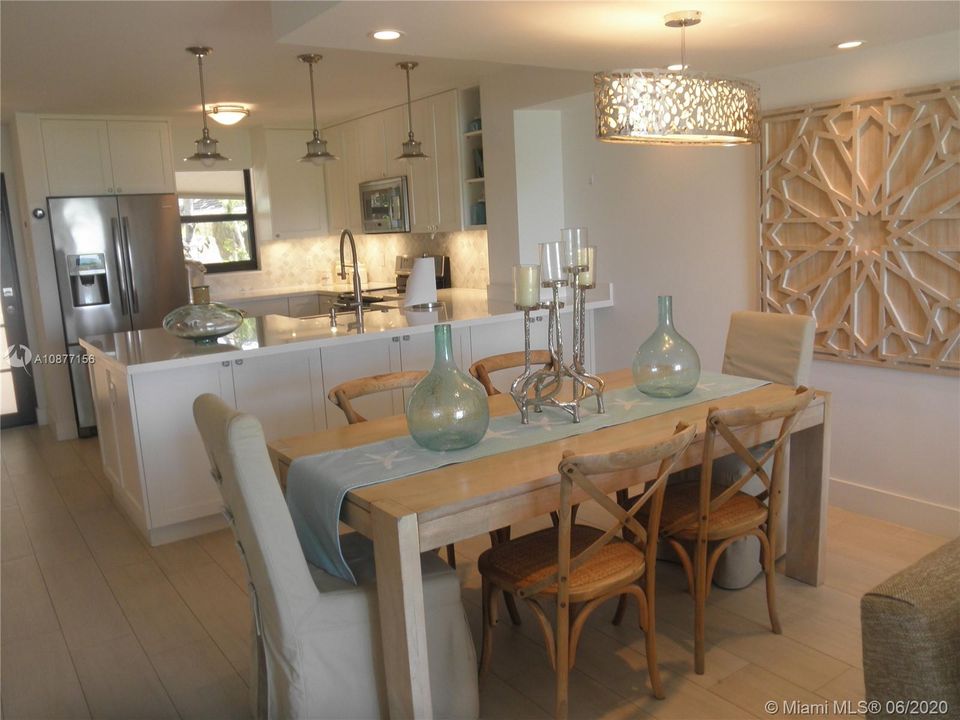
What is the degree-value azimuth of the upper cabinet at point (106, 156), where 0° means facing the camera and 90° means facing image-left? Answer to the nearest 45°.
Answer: approximately 0°

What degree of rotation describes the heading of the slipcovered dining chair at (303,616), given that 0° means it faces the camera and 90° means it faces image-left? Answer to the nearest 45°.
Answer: approximately 225°

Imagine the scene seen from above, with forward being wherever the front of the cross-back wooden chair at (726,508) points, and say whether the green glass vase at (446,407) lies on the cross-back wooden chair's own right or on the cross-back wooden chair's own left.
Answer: on the cross-back wooden chair's own left

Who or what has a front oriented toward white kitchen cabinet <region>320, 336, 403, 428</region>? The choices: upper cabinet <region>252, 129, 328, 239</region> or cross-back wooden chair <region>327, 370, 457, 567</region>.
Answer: the upper cabinet

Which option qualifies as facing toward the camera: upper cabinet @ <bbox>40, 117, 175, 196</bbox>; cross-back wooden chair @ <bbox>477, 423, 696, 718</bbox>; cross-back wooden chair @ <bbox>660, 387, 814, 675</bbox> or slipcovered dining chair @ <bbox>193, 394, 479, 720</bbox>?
the upper cabinet

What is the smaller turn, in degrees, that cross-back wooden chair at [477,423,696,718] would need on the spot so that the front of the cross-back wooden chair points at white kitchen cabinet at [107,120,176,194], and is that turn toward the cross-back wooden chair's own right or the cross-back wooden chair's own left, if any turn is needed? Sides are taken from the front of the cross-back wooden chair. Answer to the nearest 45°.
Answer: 0° — it already faces it

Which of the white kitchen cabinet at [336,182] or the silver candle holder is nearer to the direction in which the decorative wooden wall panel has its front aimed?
the silver candle holder

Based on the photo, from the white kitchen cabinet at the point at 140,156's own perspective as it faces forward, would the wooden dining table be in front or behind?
in front

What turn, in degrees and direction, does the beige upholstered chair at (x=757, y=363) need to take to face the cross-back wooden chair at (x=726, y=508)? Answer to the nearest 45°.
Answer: approximately 45° to its left
